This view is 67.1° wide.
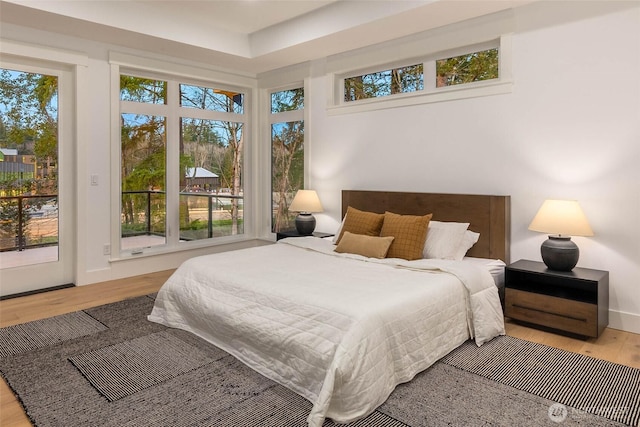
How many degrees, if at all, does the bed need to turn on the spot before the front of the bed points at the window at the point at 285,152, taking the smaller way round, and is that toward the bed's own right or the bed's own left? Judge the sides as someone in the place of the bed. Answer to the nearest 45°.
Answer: approximately 135° to the bed's own right

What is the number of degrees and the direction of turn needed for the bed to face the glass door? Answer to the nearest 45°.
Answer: approximately 90° to its right

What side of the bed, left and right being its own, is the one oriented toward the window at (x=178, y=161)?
right

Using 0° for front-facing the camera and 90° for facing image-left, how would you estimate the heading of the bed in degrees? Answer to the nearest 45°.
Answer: approximately 45°

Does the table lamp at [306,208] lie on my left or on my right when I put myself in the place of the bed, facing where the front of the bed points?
on my right

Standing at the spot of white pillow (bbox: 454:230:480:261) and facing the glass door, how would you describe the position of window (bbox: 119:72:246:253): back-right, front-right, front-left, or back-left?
front-right

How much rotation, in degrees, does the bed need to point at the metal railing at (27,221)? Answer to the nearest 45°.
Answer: approximately 90° to its right

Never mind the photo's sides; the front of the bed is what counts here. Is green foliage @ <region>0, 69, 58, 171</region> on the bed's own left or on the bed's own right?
on the bed's own right

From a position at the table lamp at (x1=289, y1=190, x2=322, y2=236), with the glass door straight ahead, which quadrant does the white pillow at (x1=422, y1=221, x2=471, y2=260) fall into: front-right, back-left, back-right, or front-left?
back-left

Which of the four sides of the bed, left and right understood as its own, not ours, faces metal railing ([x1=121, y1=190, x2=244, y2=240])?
right

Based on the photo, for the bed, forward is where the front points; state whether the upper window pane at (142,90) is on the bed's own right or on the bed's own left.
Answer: on the bed's own right
